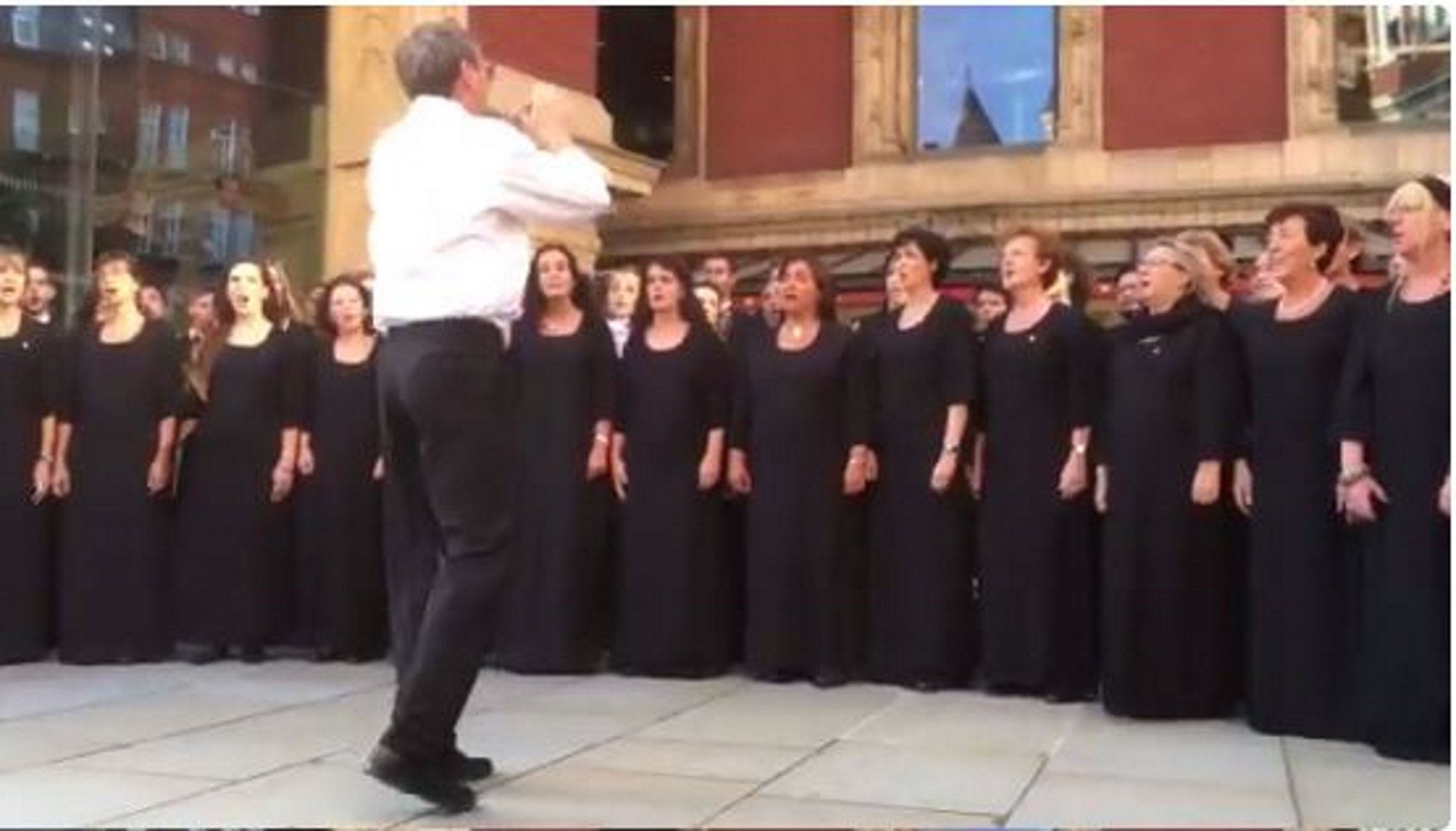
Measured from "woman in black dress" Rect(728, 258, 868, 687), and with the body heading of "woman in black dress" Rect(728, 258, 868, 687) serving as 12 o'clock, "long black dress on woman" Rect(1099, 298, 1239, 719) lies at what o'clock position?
"long black dress on woman" Rect(1099, 298, 1239, 719) is roughly at 10 o'clock from "woman in black dress" Rect(728, 258, 868, 687).

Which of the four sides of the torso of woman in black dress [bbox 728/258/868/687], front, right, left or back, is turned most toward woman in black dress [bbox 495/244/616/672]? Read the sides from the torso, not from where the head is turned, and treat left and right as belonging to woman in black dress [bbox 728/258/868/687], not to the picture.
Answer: right

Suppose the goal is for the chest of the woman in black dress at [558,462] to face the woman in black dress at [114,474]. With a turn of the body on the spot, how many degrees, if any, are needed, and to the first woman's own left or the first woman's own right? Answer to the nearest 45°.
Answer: approximately 90° to the first woman's own right

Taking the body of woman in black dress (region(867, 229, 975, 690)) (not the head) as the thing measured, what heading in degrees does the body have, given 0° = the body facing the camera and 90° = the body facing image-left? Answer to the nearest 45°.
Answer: approximately 45°

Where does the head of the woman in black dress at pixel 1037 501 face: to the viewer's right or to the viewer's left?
to the viewer's left

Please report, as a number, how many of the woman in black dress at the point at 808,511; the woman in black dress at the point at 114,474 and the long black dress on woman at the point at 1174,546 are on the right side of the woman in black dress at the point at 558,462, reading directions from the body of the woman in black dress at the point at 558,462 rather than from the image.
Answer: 1

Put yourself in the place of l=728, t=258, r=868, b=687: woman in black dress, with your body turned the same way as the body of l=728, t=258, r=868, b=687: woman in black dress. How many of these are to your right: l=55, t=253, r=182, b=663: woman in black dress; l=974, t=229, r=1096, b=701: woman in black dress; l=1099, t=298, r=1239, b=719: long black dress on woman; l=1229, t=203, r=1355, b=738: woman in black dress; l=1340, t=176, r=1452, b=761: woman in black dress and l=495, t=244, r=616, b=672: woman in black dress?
2

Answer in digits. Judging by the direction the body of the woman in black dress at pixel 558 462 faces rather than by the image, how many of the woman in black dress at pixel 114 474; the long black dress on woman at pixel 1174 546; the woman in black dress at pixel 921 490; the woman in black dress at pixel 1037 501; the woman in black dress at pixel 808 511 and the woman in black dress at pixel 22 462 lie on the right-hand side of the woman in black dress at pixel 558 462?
2

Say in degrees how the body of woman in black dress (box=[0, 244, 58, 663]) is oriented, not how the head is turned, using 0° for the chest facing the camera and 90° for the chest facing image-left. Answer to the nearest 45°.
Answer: approximately 0°

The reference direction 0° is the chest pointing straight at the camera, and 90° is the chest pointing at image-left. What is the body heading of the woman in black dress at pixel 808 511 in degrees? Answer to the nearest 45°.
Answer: approximately 0°

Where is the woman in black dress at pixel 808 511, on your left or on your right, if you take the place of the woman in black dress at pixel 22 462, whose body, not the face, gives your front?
on your left

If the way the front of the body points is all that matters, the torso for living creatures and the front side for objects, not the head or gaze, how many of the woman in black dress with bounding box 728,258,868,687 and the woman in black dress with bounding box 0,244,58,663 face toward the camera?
2

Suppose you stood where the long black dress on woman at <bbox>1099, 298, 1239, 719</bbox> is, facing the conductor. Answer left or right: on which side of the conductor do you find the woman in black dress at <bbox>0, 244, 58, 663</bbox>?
right

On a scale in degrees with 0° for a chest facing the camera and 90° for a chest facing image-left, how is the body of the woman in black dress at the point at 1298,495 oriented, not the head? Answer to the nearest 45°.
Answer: approximately 45°

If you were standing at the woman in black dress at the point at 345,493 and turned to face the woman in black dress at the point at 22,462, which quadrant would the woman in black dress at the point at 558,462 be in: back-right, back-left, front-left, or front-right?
back-left

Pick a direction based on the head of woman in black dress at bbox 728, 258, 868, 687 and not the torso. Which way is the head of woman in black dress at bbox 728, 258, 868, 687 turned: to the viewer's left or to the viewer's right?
to the viewer's left
